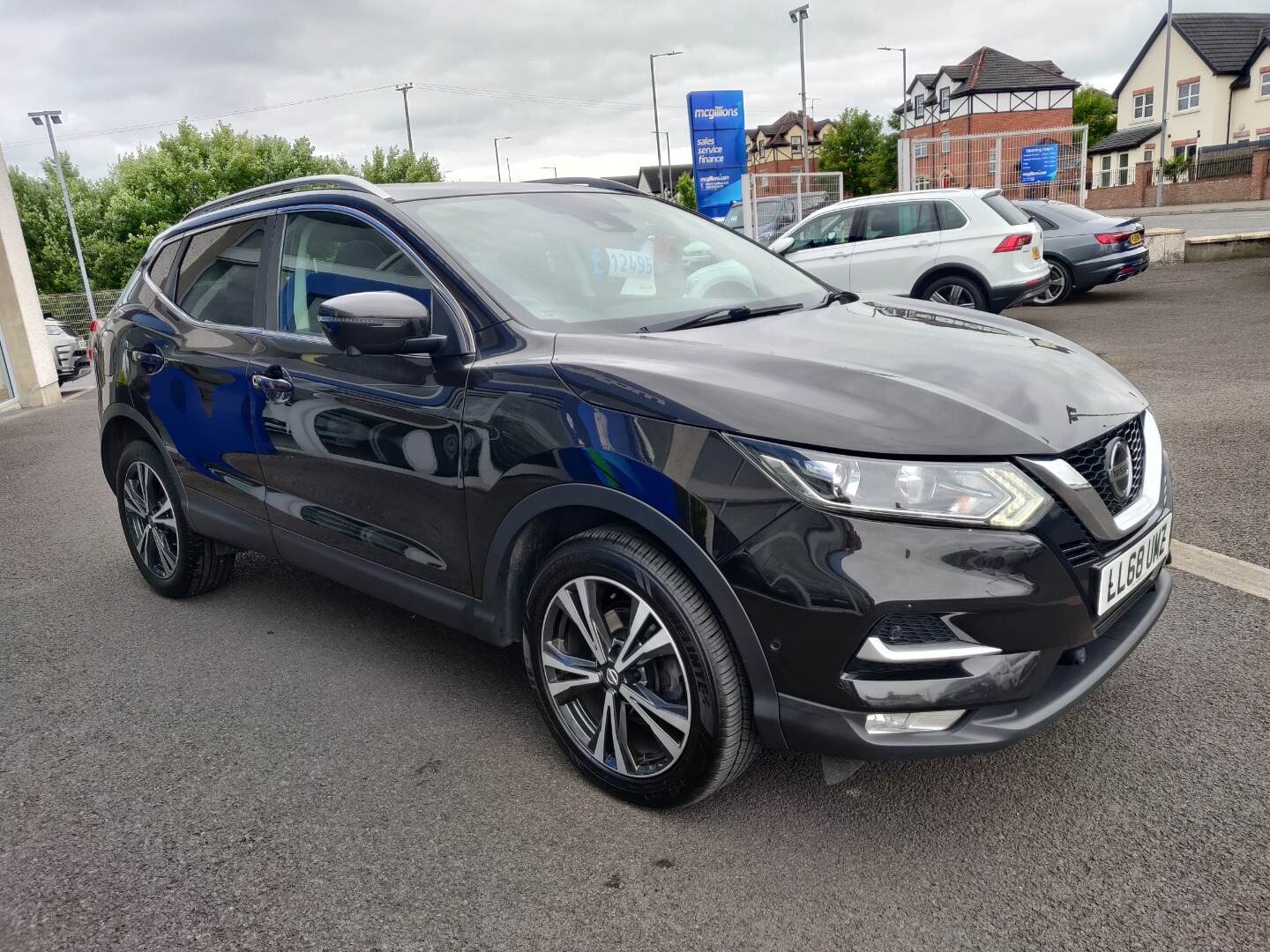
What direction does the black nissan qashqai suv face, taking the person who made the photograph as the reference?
facing the viewer and to the right of the viewer

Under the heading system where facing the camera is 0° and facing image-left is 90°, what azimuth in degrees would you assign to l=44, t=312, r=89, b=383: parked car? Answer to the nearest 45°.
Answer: approximately 315°

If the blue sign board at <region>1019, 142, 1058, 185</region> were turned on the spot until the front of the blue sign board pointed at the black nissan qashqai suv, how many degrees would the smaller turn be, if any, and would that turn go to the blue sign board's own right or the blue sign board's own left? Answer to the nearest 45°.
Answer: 0° — it already faces it

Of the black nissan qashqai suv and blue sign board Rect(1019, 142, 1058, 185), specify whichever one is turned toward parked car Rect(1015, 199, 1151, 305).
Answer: the blue sign board

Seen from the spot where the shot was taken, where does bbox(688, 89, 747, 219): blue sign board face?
facing the viewer

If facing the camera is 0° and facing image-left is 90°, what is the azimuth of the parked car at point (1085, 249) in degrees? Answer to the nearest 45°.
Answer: approximately 135°

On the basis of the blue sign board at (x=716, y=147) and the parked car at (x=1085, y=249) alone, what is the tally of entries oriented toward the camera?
1

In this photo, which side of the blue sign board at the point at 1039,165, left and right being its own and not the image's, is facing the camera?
front

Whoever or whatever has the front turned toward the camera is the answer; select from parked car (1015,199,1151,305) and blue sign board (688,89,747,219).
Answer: the blue sign board

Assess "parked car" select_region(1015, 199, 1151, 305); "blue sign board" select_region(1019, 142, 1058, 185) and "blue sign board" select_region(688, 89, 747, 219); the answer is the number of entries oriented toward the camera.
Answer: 2

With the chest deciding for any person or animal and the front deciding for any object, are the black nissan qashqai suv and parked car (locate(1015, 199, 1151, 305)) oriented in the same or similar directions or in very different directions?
very different directions

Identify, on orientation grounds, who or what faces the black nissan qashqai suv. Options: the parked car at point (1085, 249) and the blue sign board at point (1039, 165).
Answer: the blue sign board

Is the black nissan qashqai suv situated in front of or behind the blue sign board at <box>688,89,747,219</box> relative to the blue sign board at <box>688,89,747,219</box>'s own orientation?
in front

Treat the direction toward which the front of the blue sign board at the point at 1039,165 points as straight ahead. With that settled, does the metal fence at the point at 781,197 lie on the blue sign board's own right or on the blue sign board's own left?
on the blue sign board's own right

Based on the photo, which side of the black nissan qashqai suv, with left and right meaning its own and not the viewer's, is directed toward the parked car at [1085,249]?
left

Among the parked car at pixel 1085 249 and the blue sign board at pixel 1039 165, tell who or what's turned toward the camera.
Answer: the blue sign board
